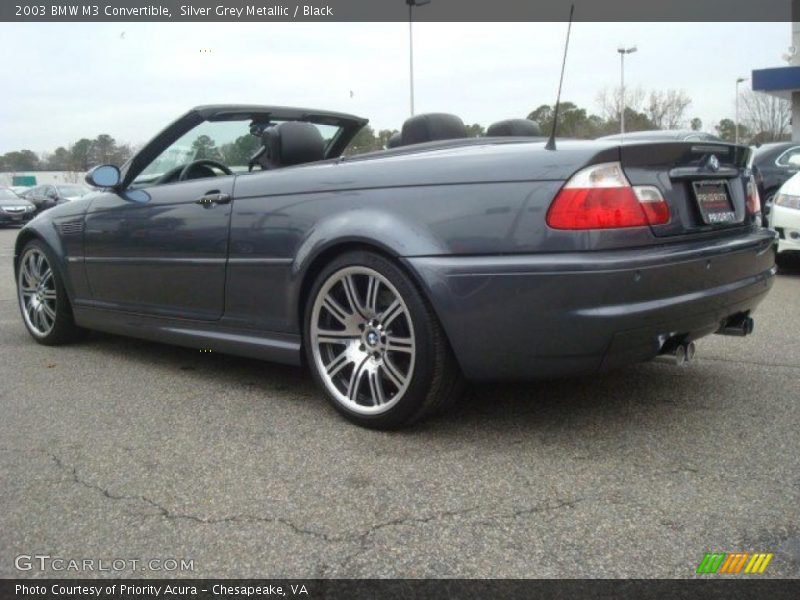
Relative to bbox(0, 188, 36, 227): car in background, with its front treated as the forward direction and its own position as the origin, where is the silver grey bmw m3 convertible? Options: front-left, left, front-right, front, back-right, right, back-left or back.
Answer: front-right

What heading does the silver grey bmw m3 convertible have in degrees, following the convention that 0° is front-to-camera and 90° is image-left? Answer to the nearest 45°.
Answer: approximately 135°

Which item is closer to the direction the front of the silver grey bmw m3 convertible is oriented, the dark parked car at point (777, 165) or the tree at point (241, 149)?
the tree

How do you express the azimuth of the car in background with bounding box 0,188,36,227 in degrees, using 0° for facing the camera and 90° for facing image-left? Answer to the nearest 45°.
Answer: approximately 315°

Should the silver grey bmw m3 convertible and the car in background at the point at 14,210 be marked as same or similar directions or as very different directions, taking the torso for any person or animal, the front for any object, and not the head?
very different directions

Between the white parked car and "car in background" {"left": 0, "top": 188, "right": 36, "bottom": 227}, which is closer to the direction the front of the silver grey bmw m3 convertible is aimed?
the car in background
